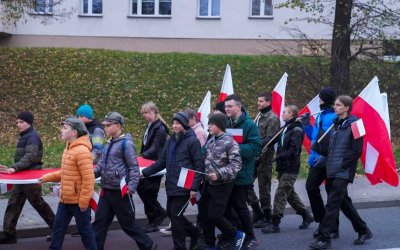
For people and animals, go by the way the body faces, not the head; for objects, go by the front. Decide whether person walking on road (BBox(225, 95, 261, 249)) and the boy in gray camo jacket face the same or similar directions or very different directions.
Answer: same or similar directions

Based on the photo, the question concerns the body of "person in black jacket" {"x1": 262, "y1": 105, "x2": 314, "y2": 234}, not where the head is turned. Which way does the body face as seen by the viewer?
to the viewer's left

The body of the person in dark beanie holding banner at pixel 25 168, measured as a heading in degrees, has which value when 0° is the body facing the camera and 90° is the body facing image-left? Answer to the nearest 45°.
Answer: approximately 90°

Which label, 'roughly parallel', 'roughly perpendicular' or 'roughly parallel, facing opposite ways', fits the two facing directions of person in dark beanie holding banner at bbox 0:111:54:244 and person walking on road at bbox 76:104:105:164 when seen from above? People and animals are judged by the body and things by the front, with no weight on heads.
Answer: roughly parallel

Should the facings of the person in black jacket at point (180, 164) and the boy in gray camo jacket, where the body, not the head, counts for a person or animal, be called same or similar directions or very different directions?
same or similar directions

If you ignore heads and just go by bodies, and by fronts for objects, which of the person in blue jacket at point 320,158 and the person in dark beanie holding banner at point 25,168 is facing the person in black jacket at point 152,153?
the person in blue jacket

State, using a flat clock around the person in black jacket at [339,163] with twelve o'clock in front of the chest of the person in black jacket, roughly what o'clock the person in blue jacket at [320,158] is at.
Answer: The person in blue jacket is roughly at 2 o'clock from the person in black jacket.

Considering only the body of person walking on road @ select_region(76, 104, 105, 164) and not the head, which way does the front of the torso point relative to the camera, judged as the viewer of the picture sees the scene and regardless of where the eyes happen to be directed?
to the viewer's left

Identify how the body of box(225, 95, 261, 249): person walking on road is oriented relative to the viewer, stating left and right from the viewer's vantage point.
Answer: facing the viewer and to the left of the viewer

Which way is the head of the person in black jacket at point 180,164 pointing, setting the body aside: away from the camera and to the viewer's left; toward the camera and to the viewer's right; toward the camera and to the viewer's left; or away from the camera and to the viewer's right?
toward the camera and to the viewer's left

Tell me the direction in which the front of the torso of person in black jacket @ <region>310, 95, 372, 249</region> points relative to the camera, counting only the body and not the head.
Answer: to the viewer's left

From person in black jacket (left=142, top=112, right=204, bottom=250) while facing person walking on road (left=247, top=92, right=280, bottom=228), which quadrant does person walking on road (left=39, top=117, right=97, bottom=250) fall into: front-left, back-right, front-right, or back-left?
back-left

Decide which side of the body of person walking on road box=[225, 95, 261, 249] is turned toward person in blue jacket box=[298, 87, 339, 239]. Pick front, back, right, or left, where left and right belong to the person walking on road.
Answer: back

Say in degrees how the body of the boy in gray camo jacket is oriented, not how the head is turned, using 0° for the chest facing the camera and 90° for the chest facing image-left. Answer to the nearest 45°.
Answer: approximately 45°

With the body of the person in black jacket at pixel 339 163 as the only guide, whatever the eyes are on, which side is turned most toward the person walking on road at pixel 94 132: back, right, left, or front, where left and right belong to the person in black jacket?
front

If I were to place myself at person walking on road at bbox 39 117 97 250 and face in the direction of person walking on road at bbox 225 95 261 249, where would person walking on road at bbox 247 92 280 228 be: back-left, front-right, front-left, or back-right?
front-left

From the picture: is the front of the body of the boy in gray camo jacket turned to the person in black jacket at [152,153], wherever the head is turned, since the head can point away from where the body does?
no

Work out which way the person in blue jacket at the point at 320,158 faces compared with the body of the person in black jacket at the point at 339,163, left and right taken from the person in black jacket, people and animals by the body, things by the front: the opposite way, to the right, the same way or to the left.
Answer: the same way

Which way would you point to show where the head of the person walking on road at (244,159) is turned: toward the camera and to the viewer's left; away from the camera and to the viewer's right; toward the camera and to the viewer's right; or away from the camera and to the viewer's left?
toward the camera and to the viewer's left
